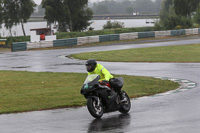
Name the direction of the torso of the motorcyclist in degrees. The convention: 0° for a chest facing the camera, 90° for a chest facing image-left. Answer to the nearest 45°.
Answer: approximately 45°
